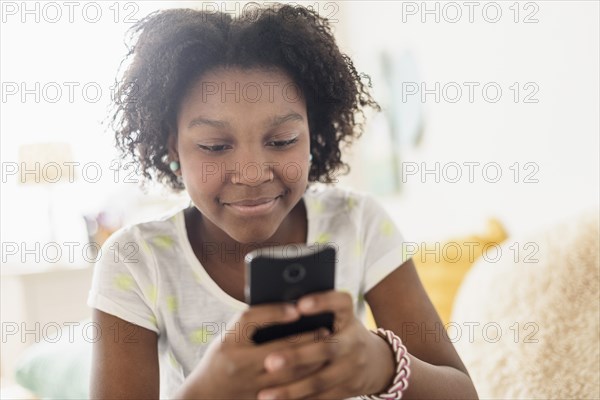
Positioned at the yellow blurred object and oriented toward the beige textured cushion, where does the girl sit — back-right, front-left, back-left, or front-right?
front-right

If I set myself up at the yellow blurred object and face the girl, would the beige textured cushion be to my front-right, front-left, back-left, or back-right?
front-left

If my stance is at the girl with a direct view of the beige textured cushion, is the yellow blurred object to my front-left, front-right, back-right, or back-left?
front-left

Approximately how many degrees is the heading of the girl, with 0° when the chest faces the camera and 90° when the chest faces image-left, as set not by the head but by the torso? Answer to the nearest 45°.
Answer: approximately 0°

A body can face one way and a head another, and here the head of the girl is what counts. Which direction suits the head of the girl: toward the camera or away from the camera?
toward the camera

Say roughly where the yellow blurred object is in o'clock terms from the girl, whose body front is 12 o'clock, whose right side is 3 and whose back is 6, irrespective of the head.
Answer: The yellow blurred object is roughly at 7 o'clock from the girl.
